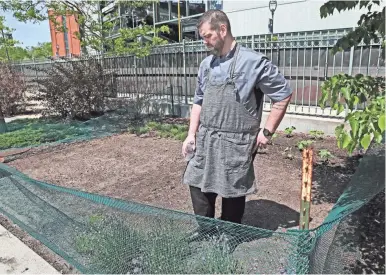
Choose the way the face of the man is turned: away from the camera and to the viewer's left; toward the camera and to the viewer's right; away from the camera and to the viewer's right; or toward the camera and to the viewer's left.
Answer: toward the camera and to the viewer's left

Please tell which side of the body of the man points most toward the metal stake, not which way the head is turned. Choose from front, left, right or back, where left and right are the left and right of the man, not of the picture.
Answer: left

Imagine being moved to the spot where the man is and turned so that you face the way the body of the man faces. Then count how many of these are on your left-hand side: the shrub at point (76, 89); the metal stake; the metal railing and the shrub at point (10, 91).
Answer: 1

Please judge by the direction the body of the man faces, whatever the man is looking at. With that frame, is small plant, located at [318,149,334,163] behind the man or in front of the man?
behind

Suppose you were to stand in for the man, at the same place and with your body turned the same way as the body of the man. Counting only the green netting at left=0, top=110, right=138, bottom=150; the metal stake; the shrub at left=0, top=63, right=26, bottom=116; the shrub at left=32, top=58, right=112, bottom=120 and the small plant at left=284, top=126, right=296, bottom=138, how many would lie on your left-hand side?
1

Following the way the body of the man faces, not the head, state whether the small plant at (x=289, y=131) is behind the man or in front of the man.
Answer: behind

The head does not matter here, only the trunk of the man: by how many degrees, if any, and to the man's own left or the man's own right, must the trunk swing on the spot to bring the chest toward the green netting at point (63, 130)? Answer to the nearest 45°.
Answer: approximately 90° to the man's own right

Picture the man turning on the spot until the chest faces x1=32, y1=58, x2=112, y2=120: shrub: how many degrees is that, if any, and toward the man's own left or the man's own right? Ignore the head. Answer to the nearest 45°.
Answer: approximately 90° to the man's own right

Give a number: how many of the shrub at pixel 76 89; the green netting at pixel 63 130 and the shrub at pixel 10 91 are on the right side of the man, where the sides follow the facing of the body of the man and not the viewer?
3

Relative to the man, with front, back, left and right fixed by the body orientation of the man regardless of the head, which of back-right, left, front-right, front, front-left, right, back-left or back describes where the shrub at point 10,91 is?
right
